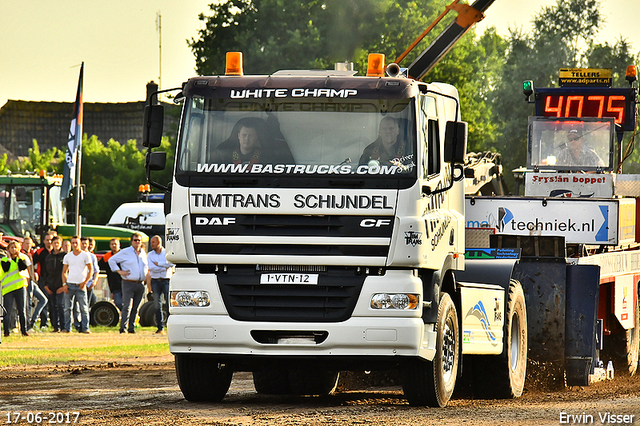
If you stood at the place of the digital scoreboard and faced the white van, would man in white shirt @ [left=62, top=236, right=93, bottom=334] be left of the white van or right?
left

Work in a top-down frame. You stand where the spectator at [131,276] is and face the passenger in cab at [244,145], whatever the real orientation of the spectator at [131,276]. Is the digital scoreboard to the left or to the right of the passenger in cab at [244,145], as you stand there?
left

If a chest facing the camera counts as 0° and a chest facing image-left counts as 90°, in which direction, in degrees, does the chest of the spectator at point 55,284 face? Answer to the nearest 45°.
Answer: approximately 0°
